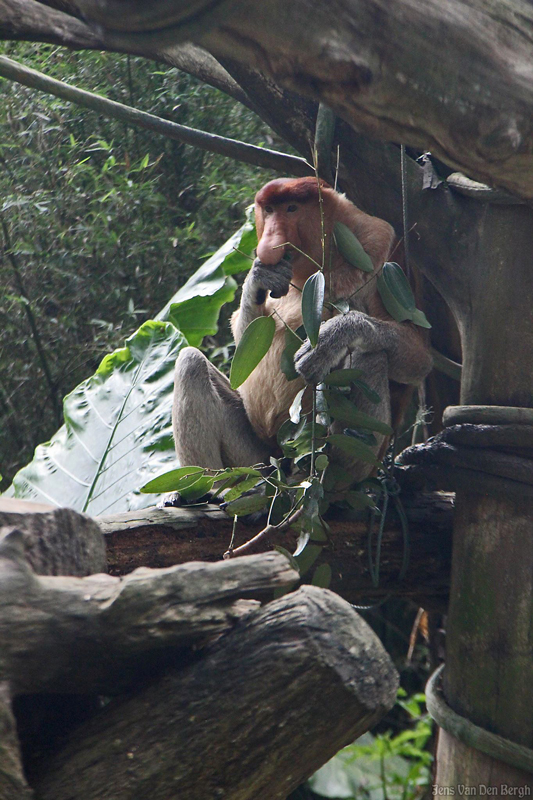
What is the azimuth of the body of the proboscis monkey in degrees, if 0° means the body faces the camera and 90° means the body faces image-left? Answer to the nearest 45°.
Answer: approximately 45°

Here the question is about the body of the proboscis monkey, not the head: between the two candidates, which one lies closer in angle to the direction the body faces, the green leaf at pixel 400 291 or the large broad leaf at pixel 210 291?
the green leaf

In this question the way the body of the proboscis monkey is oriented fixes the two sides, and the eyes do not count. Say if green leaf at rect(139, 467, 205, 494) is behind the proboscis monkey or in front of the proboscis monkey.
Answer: in front

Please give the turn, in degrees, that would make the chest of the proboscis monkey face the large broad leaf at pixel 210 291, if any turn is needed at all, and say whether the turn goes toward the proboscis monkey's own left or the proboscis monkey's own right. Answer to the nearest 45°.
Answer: approximately 135° to the proboscis monkey's own right
